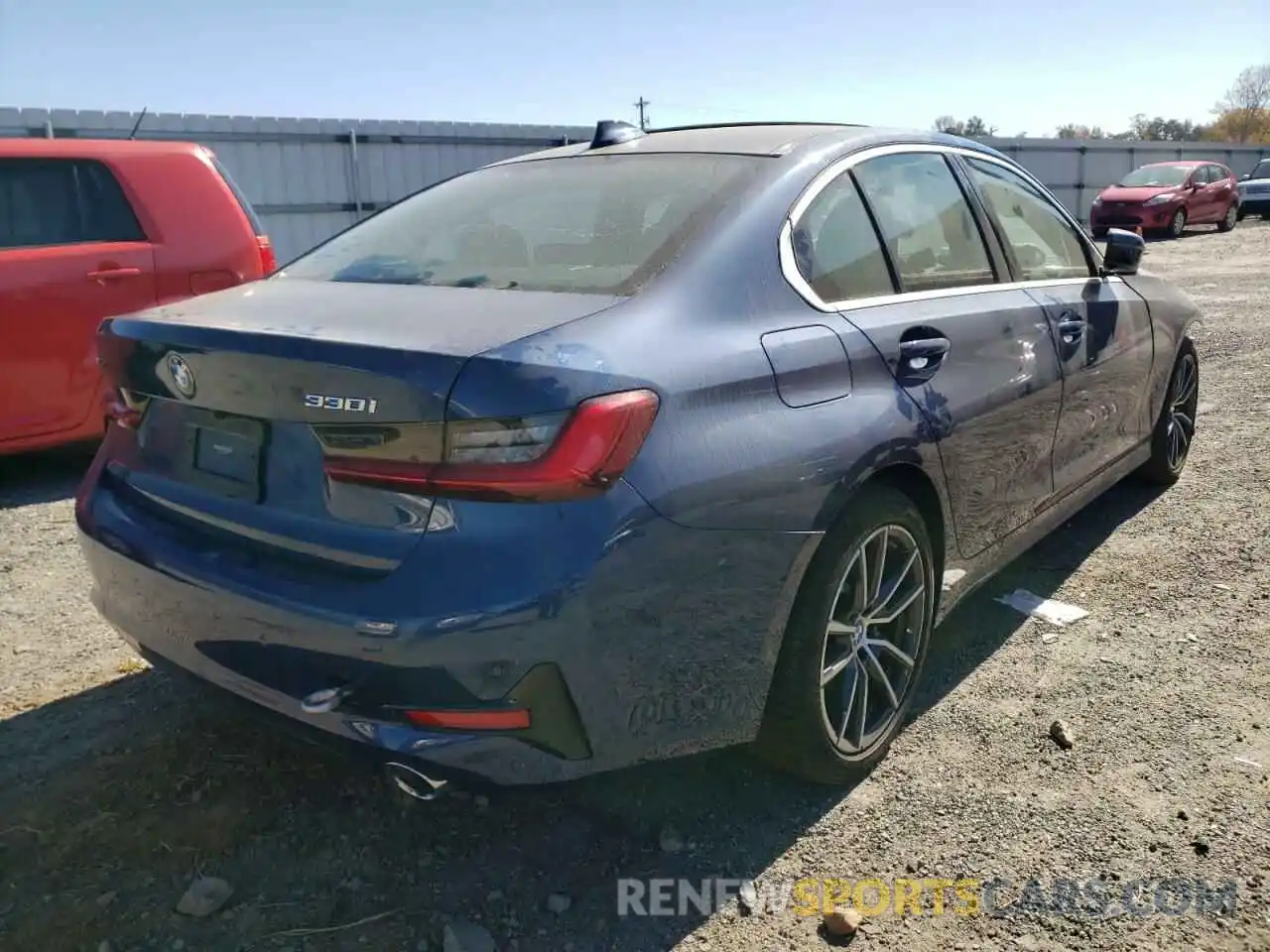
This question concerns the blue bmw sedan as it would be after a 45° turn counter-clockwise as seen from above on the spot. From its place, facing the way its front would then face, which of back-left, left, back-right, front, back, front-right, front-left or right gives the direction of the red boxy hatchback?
front-left

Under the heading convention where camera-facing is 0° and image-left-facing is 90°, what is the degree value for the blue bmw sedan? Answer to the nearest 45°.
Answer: approximately 225°

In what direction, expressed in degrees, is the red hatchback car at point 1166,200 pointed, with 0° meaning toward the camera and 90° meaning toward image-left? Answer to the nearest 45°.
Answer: approximately 45°

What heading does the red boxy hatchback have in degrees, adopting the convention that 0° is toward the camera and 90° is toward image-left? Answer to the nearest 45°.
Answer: approximately 90°
